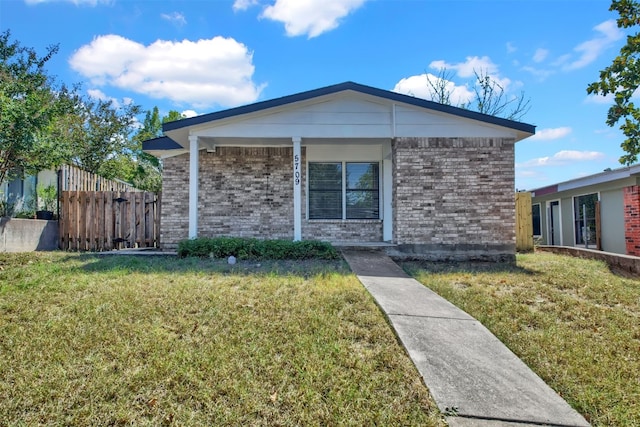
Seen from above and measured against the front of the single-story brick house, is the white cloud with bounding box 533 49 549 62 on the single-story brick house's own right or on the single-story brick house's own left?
on the single-story brick house's own left

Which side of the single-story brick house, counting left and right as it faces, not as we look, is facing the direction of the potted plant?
right

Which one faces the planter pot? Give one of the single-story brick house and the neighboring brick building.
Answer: the neighboring brick building

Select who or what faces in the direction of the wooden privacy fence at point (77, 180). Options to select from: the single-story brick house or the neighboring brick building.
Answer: the neighboring brick building

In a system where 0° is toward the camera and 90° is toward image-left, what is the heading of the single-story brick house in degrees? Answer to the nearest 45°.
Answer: approximately 0°

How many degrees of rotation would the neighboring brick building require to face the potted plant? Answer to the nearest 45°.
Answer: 0° — it already faces it

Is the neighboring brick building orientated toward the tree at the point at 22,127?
yes

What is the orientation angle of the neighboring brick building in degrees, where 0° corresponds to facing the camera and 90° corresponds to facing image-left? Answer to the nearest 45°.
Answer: approximately 45°

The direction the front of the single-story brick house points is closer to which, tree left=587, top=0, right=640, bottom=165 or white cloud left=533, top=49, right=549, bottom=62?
the tree

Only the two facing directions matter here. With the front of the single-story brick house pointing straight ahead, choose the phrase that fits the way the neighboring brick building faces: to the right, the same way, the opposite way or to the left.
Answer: to the right

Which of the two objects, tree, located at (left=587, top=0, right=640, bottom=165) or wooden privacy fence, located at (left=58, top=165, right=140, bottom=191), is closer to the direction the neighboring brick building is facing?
the wooden privacy fence

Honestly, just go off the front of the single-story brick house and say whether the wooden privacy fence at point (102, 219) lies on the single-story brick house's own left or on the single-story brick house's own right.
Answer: on the single-story brick house's own right

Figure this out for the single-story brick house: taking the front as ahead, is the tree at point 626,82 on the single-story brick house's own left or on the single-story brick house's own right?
on the single-story brick house's own left
